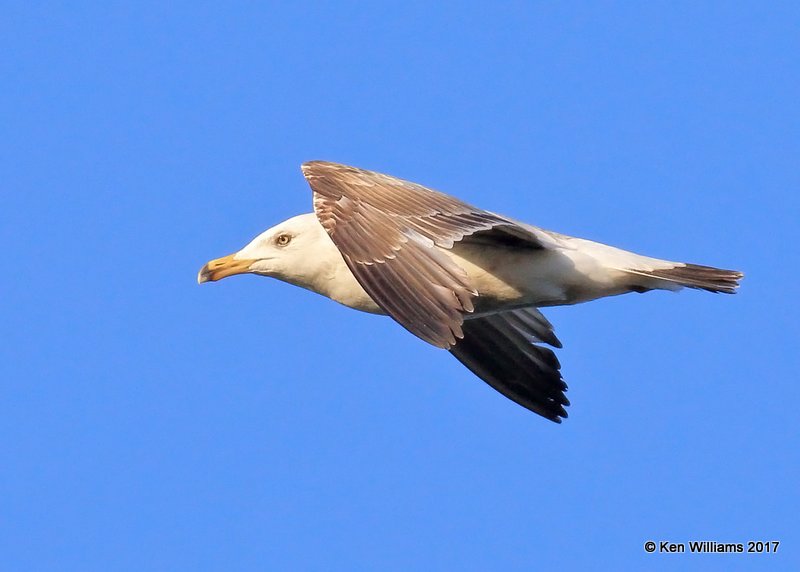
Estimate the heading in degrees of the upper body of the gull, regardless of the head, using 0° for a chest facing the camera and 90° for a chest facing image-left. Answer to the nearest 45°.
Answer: approximately 90°
